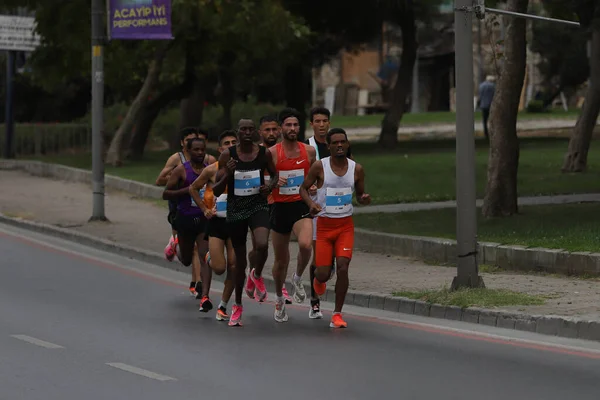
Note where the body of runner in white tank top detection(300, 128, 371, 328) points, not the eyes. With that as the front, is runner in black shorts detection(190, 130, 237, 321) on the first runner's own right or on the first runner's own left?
on the first runner's own right

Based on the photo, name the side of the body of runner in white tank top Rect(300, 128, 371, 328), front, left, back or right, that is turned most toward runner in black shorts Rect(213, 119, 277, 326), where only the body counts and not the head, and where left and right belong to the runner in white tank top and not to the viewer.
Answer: right

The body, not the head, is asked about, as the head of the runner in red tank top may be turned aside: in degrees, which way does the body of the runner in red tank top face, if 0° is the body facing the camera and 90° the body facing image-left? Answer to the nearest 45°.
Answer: approximately 0°

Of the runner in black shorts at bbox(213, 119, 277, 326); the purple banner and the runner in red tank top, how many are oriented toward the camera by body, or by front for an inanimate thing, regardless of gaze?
3

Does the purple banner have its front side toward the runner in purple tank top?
yes

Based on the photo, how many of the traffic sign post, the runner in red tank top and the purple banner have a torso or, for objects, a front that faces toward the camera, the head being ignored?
3

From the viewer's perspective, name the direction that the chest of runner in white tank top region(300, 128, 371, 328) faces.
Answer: toward the camera

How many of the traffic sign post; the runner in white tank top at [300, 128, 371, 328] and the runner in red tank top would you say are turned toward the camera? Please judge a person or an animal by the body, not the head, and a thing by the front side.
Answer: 3

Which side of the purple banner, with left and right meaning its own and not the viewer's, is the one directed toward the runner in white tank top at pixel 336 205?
front

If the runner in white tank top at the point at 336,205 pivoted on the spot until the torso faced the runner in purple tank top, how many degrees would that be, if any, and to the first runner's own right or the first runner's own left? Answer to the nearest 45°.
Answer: approximately 135° to the first runner's own right

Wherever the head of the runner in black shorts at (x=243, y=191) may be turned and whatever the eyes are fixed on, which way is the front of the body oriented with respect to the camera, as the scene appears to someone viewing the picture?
toward the camera
